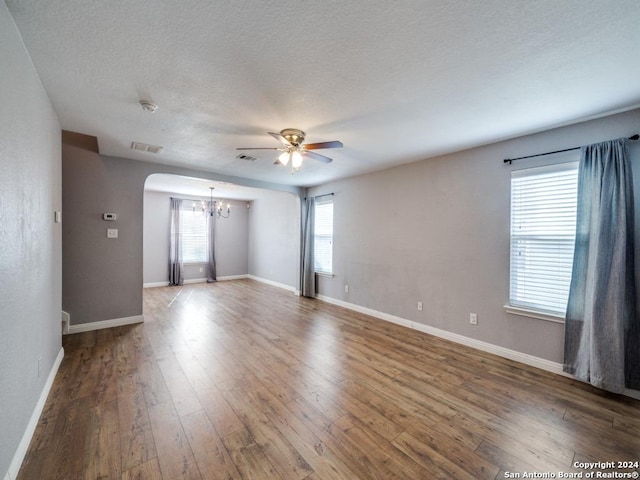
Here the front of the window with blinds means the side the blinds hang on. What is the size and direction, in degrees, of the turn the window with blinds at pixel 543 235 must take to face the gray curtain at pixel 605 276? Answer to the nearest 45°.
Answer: approximately 90° to its left

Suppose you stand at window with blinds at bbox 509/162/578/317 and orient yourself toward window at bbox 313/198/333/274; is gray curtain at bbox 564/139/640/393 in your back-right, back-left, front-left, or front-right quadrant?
back-left

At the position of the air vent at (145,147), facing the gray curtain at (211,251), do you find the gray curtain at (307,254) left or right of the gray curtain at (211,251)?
right

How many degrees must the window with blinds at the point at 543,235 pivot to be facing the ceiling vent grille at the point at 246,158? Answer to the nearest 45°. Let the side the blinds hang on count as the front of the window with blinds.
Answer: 0° — it already faces it

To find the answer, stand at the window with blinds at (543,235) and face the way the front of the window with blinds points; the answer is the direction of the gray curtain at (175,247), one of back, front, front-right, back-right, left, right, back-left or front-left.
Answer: front-right

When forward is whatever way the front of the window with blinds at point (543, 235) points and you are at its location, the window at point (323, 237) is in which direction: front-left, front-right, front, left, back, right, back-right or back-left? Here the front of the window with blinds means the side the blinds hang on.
front-right

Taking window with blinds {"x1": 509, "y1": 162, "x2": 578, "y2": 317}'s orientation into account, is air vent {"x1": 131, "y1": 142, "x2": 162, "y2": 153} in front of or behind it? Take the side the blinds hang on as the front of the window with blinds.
in front

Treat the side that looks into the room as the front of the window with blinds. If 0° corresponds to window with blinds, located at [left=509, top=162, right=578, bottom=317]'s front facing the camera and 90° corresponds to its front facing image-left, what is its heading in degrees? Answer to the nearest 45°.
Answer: approximately 45°

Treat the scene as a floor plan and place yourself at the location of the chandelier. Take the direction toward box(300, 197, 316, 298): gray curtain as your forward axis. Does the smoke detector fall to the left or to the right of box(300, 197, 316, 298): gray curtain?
right

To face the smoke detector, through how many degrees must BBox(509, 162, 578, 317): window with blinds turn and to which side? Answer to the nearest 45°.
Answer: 0° — it already faces it

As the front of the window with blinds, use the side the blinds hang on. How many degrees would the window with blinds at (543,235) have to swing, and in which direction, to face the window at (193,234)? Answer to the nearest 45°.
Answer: approximately 45° to its right

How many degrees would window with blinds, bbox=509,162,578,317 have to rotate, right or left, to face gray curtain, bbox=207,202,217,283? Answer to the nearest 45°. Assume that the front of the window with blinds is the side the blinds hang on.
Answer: approximately 45° to its right

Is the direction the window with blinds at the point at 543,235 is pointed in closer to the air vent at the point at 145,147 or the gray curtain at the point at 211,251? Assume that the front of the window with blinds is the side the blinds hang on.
the air vent

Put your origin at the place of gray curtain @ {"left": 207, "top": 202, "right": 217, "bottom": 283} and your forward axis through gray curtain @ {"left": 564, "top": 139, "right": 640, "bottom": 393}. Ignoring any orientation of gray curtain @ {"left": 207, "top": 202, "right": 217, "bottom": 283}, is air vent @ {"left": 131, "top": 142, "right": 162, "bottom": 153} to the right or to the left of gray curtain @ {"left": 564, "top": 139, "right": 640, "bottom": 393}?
right
